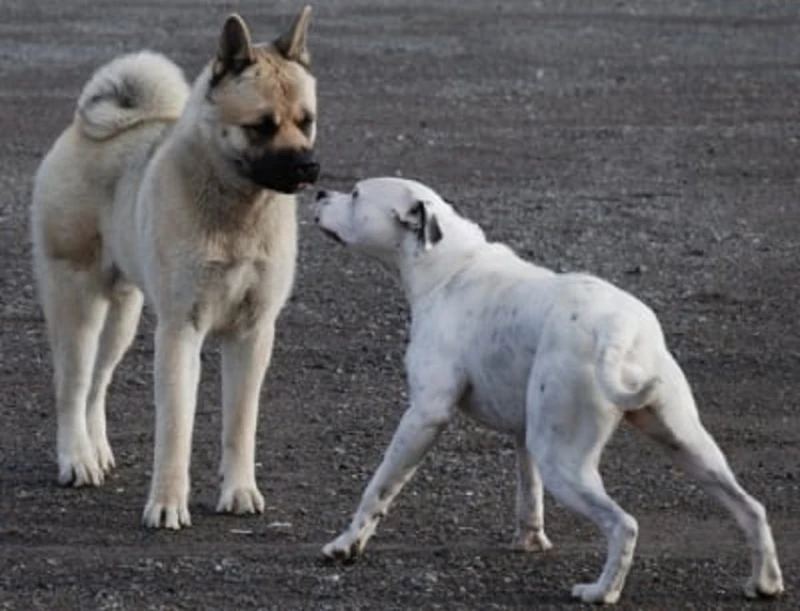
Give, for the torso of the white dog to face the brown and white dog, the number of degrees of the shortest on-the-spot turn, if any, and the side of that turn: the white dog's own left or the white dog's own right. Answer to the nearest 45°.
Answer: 0° — it already faces it

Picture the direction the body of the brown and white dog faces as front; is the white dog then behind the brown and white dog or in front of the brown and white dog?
in front

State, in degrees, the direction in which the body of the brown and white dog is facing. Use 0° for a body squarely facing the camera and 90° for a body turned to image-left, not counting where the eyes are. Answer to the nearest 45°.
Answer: approximately 315°

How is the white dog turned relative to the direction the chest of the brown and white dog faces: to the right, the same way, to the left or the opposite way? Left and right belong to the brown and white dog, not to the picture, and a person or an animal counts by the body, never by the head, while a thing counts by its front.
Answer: the opposite way

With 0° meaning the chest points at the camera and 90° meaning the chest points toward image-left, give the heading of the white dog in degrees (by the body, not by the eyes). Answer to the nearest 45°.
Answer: approximately 135°
